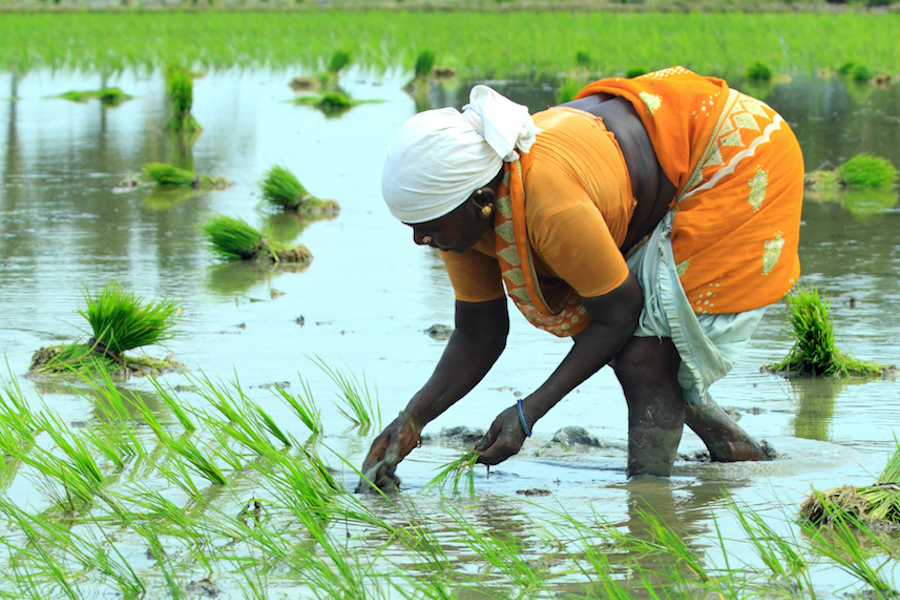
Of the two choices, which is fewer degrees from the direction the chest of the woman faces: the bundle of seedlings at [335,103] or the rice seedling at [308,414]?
the rice seedling

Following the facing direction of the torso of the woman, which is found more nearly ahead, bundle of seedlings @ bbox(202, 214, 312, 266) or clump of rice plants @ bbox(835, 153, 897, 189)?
the bundle of seedlings

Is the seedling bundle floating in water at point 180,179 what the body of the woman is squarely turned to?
no

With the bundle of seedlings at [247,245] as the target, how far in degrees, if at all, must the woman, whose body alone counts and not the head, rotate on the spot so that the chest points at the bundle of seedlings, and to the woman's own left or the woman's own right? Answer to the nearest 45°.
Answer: approximately 45° to the woman's own right

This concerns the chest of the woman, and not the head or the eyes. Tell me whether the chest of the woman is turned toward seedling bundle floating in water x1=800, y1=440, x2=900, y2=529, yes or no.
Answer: no

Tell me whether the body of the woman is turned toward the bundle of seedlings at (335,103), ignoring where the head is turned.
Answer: no

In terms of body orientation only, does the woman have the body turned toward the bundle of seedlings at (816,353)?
no

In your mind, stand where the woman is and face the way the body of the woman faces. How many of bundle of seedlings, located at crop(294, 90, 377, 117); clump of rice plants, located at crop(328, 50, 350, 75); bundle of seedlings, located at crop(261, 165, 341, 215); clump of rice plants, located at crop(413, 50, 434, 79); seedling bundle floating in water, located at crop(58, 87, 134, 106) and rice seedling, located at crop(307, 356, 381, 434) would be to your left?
0

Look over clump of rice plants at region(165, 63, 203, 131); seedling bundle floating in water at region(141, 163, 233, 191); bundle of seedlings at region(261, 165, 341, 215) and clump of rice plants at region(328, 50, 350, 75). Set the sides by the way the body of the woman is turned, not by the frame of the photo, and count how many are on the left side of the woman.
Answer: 0

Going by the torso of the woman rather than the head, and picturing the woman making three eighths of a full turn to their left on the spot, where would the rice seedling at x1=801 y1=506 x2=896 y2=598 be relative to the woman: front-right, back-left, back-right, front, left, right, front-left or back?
front

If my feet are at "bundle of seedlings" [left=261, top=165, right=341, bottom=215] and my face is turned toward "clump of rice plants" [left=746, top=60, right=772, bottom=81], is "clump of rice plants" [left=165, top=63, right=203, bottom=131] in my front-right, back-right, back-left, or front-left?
front-left

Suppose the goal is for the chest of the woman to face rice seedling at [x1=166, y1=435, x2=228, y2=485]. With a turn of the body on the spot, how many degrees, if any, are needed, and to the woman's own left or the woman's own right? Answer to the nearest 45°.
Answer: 0° — they already face it

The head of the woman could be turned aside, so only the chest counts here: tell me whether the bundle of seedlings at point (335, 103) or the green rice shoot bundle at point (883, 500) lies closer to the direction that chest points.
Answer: the bundle of seedlings

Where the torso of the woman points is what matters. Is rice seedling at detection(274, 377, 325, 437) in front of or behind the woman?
in front

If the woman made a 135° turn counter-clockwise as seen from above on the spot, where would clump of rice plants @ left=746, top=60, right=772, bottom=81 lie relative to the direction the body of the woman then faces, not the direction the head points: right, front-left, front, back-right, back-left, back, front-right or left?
back-left

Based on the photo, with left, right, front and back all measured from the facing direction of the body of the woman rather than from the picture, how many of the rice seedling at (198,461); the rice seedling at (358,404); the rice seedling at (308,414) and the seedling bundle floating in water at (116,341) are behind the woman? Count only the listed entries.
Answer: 0

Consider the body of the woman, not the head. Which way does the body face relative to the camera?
to the viewer's left

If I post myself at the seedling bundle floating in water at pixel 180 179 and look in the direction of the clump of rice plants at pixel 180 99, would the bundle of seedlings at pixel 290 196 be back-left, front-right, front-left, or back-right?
back-right

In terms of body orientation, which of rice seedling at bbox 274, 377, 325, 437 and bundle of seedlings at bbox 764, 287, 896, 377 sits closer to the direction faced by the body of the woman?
the rice seedling

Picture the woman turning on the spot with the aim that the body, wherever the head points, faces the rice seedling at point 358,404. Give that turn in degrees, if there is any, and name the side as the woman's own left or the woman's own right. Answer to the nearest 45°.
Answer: approximately 45° to the woman's own right

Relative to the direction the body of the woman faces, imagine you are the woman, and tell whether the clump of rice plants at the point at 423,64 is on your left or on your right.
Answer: on your right
